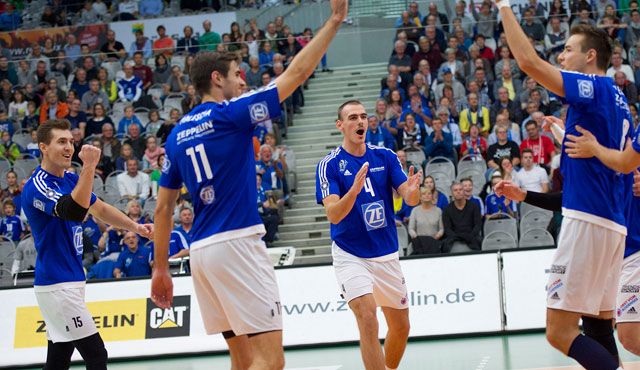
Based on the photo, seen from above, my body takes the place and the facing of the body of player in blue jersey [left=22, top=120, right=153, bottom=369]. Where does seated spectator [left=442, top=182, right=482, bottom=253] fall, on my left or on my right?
on my left

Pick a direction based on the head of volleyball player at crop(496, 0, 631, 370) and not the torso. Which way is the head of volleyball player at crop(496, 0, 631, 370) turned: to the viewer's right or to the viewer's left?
to the viewer's left

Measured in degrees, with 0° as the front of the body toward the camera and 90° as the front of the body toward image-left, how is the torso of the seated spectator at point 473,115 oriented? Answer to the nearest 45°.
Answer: approximately 0°

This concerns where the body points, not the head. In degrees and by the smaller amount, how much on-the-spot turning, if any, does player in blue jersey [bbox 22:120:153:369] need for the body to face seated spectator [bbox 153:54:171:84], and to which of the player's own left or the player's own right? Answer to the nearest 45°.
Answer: approximately 135° to the player's own left

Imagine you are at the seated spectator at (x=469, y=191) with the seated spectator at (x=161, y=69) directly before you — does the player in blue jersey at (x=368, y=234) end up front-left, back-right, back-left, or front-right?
back-left

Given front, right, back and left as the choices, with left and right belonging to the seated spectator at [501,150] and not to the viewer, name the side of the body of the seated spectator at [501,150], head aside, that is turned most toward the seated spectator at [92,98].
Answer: right

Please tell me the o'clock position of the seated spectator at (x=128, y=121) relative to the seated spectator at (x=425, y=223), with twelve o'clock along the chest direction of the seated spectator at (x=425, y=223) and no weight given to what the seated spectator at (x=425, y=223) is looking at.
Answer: the seated spectator at (x=128, y=121) is roughly at 4 o'clock from the seated spectator at (x=425, y=223).

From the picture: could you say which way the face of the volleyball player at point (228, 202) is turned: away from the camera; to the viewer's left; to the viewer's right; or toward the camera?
to the viewer's right

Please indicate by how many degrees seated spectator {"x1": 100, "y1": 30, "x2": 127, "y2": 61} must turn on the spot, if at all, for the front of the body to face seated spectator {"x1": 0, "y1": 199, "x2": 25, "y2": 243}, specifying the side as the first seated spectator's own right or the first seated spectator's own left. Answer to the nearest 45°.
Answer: approximately 45° to the first seated spectator's own right

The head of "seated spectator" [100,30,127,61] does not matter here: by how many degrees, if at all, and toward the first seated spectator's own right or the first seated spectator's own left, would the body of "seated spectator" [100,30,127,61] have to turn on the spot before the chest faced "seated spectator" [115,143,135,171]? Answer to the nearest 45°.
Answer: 0° — they already face them

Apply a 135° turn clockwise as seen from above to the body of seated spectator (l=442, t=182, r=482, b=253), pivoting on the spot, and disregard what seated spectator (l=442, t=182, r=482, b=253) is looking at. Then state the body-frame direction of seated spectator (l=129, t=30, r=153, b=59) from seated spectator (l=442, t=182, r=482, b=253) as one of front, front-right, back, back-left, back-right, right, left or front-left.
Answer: front
